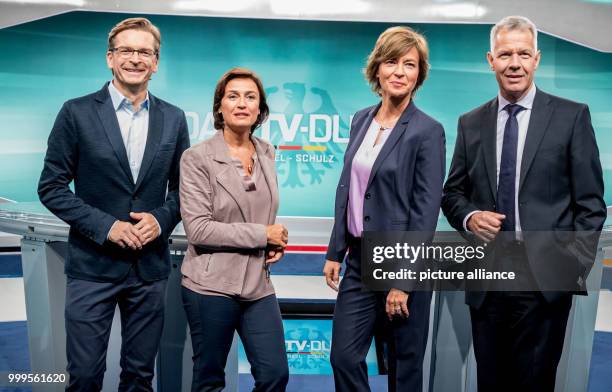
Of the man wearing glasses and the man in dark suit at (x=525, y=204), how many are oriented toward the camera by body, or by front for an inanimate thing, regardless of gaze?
2

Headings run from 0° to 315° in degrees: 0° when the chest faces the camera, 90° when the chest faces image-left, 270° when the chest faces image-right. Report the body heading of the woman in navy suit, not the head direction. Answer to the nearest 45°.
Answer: approximately 45°

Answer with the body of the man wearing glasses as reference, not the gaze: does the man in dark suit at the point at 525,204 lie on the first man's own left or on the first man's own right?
on the first man's own left

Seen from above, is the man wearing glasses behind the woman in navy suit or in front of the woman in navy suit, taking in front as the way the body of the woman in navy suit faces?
in front

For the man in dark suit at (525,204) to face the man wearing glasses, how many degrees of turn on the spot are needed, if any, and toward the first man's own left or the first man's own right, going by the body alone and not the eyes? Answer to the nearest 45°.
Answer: approximately 90° to the first man's own right

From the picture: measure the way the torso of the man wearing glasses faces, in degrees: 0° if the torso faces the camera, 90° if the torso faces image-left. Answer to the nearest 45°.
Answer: approximately 0°
